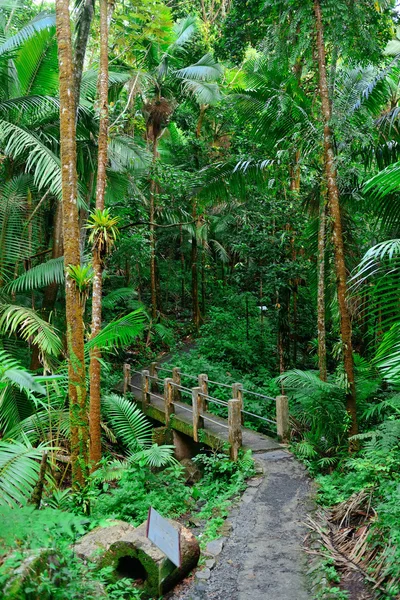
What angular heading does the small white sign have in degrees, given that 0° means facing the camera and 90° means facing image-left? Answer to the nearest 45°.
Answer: approximately 45°

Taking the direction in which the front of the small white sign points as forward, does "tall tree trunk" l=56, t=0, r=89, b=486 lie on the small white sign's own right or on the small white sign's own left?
on the small white sign's own right

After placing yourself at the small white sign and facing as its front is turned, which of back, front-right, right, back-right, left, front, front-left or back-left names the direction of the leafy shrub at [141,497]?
back-right

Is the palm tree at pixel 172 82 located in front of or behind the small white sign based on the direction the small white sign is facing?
behind

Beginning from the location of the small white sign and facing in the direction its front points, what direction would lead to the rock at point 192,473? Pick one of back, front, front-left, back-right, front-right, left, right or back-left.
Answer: back-right
